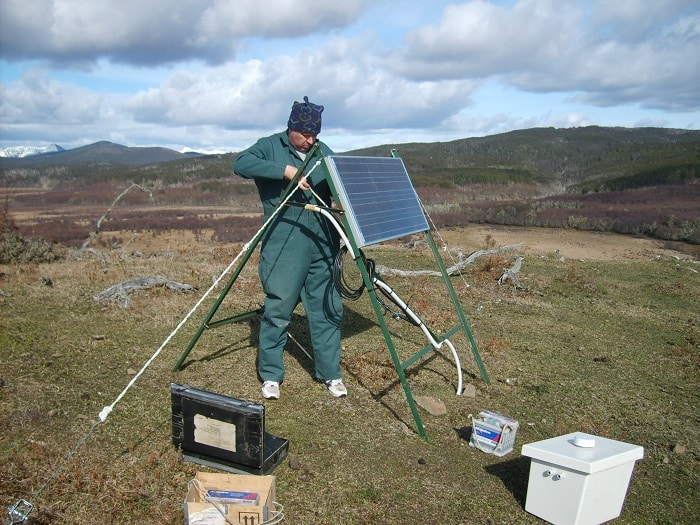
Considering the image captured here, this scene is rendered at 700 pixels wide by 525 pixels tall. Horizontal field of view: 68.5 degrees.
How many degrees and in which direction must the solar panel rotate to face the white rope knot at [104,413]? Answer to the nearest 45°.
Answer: approximately 90° to its right

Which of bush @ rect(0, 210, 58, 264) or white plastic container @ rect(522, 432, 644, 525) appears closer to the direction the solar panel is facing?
the white plastic container

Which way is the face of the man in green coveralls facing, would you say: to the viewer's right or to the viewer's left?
to the viewer's right

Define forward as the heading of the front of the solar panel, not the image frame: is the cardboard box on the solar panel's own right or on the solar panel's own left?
on the solar panel's own right

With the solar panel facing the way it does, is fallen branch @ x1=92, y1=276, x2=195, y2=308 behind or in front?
behind

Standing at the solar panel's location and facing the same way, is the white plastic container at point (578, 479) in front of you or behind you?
in front

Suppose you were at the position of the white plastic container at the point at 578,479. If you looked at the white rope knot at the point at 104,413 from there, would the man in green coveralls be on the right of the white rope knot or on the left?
right

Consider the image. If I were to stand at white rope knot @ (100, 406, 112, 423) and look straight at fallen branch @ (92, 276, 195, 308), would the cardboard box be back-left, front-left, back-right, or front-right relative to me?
back-right

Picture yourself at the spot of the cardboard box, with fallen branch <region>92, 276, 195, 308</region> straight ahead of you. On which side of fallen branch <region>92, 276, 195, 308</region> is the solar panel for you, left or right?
right

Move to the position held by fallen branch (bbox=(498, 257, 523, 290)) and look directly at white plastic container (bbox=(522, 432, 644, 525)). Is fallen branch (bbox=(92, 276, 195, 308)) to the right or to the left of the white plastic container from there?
right

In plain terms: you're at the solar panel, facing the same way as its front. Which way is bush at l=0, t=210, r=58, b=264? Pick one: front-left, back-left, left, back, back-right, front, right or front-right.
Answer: back
